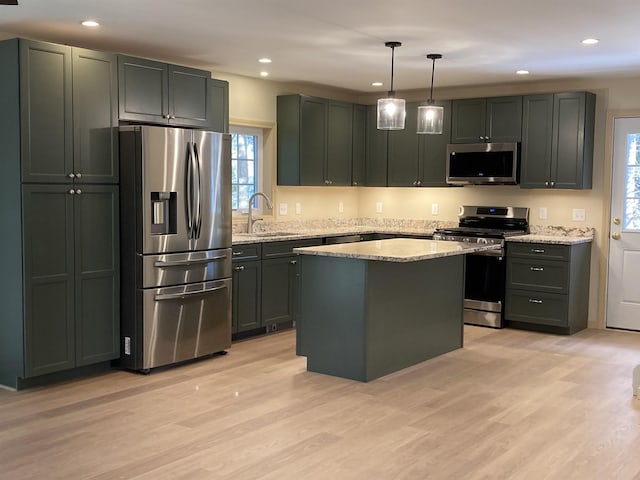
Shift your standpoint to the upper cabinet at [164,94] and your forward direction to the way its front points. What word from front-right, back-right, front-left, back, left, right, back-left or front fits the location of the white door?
front-left

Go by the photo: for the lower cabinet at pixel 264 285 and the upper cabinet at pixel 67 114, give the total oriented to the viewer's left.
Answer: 0

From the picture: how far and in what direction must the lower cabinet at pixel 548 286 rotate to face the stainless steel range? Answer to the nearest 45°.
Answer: approximately 45° to its right

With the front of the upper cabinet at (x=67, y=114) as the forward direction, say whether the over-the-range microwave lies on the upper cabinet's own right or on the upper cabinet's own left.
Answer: on the upper cabinet's own left

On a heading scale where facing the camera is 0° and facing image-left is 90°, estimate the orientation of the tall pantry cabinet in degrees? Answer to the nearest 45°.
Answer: approximately 315°

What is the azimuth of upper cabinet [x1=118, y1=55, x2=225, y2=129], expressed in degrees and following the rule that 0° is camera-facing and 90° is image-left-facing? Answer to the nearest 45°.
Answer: approximately 315°

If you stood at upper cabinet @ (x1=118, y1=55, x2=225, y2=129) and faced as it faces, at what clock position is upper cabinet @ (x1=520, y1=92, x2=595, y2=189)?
upper cabinet @ (x1=520, y1=92, x2=595, y2=189) is roughly at 10 o'clock from upper cabinet @ (x1=118, y1=55, x2=225, y2=129).

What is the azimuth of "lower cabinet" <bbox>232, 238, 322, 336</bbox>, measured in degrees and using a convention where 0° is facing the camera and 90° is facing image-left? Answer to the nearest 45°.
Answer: approximately 315°

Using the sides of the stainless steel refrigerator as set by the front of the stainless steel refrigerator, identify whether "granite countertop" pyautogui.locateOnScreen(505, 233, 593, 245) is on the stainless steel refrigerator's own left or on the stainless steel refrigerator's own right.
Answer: on the stainless steel refrigerator's own left

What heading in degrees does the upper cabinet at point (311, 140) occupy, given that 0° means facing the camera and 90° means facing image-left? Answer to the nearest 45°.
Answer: approximately 315°

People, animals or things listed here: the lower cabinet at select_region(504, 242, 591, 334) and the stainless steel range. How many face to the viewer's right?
0

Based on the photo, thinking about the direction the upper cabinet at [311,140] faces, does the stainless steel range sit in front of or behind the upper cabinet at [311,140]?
in front

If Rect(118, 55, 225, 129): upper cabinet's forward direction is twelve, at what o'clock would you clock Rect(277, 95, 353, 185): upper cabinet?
Rect(277, 95, 353, 185): upper cabinet is roughly at 9 o'clock from Rect(118, 55, 225, 129): upper cabinet.
